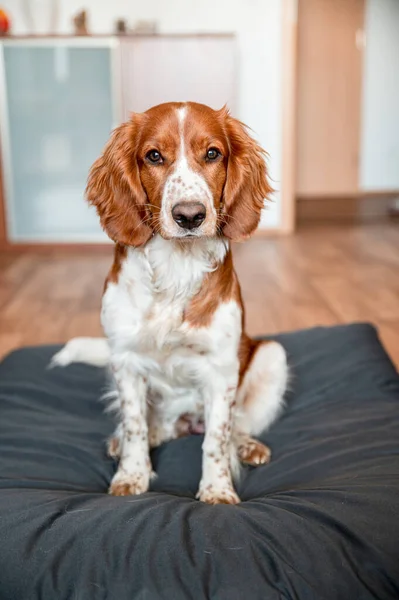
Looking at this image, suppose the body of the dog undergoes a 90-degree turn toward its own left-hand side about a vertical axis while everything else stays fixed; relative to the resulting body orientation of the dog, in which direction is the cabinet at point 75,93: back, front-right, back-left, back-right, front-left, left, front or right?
left

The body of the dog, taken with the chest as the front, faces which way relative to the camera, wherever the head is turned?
toward the camera
